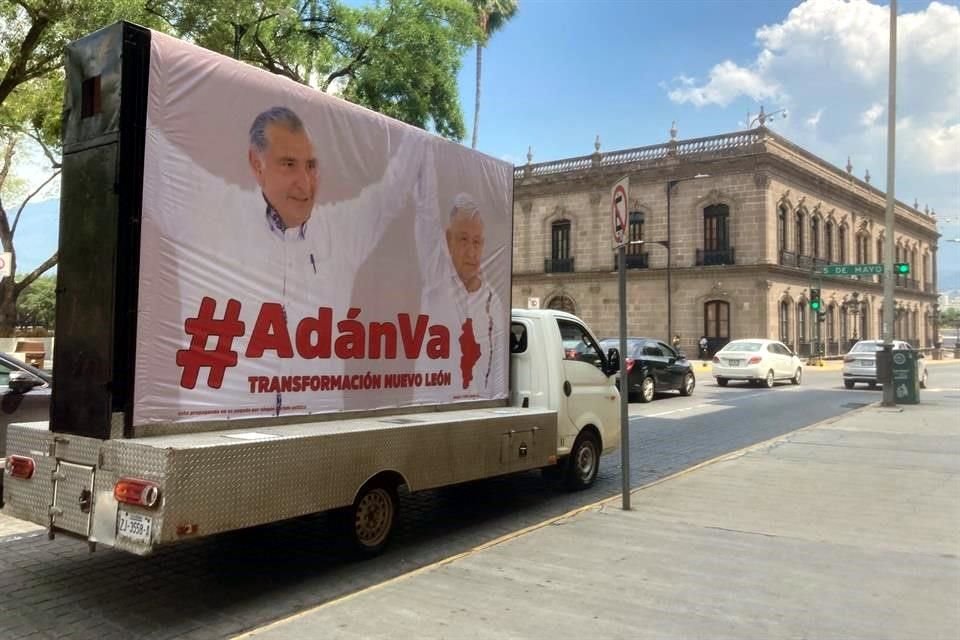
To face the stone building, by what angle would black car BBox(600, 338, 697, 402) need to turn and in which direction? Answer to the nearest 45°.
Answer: approximately 45° to its left

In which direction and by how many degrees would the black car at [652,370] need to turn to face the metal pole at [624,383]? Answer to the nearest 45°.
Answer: approximately 135° to its right

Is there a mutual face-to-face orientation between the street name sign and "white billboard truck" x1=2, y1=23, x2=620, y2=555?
yes

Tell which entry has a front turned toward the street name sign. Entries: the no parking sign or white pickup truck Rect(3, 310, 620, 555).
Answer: the white pickup truck

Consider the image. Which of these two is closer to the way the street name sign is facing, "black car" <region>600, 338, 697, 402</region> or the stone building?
the black car

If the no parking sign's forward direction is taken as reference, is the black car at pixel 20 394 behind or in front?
in front

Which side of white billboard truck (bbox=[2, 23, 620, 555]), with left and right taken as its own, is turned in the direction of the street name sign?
front

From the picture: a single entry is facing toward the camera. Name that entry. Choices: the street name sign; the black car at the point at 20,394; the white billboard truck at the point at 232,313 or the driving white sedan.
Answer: the street name sign

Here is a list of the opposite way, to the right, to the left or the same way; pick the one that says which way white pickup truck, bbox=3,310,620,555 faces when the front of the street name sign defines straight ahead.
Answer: the opposite way

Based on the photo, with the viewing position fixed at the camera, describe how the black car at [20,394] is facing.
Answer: facing to the right of the viewer

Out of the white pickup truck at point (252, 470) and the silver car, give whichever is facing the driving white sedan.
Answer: the white pickup truck
